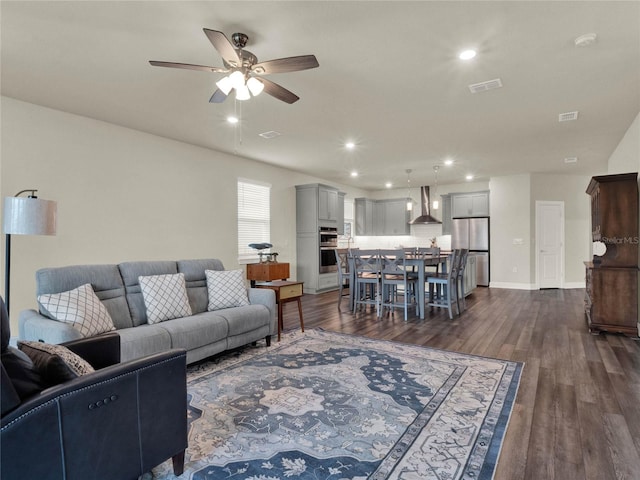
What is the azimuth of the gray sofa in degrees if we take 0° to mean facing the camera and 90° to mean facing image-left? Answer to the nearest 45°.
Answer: approximately 315°

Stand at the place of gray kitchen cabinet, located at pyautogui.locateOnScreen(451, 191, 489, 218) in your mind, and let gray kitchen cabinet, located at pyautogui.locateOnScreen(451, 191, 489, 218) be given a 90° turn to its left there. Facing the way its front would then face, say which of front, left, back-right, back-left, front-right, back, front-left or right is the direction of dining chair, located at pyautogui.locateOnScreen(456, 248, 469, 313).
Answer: right

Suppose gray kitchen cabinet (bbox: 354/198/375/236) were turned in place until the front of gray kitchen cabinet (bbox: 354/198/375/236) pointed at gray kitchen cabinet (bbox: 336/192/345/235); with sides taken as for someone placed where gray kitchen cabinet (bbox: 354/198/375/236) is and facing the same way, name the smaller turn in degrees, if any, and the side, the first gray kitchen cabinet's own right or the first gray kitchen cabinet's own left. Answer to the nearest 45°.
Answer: approximately 45° to the first gray kitchen cabinet's own right

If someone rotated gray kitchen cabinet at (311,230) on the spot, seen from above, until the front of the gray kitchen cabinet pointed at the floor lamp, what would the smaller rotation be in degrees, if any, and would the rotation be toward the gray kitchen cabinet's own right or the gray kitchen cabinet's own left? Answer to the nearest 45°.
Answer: approximately 45° to the gray kitchen cabinet's own right

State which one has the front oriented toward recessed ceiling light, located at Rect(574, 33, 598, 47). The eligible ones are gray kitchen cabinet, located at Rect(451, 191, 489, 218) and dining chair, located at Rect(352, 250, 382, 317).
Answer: the gray kitchen cabinet

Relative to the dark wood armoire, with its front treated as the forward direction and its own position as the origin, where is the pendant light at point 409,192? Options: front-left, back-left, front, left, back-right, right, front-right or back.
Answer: front-right

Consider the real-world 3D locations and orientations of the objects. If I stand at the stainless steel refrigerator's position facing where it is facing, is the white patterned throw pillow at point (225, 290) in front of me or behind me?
in front

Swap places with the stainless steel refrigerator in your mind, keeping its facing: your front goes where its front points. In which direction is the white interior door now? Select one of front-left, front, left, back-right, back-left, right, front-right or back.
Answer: left

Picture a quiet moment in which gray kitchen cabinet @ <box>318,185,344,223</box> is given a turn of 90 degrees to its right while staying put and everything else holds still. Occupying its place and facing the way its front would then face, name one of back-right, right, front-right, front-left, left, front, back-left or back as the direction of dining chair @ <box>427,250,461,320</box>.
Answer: left

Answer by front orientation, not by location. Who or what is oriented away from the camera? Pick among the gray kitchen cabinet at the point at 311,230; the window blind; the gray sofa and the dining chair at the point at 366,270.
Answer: the dining chair

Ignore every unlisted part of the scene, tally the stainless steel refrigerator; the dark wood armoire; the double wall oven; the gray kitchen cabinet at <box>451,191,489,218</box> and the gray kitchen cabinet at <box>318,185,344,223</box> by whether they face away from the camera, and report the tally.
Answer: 0

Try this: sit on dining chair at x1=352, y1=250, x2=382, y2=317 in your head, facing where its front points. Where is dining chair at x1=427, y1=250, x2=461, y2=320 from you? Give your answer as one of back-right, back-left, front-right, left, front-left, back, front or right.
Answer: right

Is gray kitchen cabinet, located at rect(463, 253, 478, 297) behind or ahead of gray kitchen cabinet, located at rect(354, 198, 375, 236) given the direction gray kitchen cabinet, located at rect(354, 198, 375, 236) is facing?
ahead

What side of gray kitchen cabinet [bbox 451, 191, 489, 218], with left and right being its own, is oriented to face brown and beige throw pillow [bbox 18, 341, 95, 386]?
front

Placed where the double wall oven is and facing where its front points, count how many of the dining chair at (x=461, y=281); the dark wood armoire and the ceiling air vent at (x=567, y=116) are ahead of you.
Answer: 3

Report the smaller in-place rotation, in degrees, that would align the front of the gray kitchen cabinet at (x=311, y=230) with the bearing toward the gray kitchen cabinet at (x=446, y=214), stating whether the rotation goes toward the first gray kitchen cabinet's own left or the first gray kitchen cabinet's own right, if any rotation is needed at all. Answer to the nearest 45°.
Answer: approximately 90° to the first gray kitchen cabinet's own left

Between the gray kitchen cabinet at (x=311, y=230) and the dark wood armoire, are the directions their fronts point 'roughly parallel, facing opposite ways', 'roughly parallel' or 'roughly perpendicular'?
roughly parallel, facing opposite ways

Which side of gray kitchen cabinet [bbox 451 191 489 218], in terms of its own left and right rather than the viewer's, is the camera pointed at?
front

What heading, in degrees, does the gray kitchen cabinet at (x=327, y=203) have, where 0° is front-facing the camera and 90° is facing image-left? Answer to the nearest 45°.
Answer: approximately 315°

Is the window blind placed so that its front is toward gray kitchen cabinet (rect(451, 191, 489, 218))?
no

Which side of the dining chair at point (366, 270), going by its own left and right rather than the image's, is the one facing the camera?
back

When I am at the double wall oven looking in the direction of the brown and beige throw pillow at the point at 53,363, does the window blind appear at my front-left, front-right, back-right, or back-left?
front-right

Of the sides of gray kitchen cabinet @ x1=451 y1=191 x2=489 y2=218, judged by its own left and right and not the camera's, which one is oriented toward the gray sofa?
front
